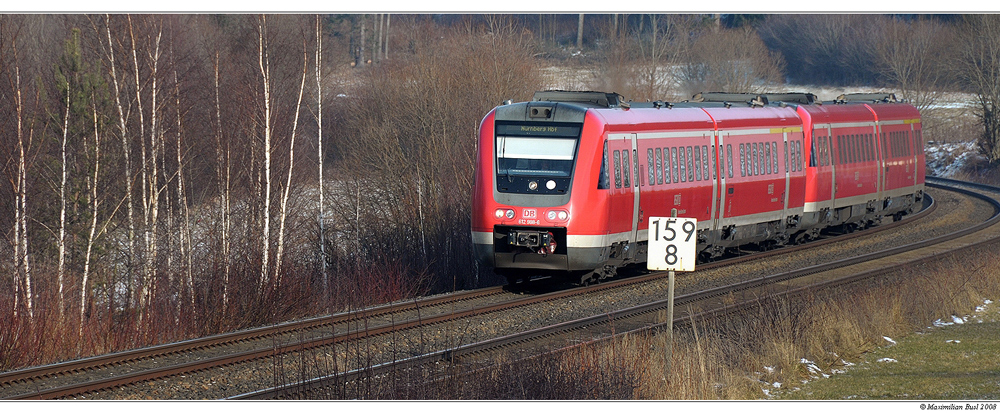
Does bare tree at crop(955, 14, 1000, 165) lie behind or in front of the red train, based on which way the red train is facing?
behind

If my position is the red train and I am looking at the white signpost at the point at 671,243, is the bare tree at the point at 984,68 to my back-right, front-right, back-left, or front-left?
back-left

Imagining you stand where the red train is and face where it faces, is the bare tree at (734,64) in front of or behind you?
behind

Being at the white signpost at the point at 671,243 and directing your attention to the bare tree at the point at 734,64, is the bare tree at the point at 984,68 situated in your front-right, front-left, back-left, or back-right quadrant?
front-right

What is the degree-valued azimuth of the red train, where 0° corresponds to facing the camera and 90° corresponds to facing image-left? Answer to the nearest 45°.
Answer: approximately 45°

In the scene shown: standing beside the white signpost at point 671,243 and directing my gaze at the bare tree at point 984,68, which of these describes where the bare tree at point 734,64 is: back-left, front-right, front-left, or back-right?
front-left

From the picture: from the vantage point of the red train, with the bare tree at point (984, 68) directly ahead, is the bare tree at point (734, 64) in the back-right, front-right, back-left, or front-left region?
front-left

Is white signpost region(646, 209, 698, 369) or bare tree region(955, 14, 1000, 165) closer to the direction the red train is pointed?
the white signpost

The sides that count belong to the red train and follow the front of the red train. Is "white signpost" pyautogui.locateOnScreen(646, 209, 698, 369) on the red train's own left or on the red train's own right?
on the red train's own left
